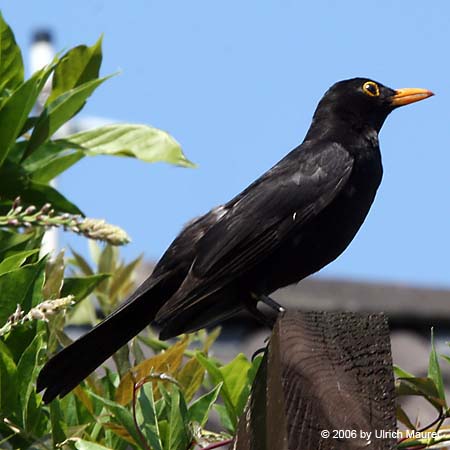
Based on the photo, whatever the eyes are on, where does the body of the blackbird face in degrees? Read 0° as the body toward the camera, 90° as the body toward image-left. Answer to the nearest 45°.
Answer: approximately 270°

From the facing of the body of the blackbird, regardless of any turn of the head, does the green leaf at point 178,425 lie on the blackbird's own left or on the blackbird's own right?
on the blackbird's own right

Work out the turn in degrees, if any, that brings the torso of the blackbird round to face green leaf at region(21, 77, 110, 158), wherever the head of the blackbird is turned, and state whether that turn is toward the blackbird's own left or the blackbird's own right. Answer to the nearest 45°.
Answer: approximately 135° to the blackbird's own right

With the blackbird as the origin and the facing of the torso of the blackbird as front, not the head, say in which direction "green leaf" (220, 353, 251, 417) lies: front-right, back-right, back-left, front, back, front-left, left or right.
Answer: right

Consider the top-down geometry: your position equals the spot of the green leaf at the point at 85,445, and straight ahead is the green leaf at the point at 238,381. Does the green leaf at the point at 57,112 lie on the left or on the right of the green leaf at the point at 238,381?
left

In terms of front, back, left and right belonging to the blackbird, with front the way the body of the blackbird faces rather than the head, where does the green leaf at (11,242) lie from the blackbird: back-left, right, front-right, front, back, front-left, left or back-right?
back-right

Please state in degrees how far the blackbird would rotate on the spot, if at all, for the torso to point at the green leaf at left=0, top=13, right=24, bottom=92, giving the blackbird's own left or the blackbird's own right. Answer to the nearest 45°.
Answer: approximately 135° to the blackbird's own right

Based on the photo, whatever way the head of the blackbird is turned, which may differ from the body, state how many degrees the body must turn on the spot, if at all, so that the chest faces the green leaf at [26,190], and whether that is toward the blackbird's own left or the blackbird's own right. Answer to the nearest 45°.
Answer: approximately 135° to the blackbird's own right
